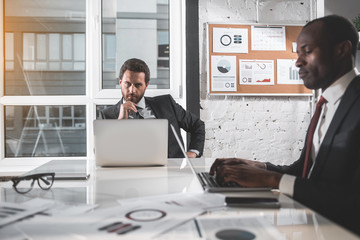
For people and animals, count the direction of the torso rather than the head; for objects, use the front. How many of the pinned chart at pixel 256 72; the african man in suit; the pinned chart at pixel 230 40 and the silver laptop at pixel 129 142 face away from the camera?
1

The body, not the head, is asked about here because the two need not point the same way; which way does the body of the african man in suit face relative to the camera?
to the viewer's left

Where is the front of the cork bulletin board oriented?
toward the camera

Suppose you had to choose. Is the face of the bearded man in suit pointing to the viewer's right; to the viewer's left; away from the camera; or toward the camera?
toward the camera

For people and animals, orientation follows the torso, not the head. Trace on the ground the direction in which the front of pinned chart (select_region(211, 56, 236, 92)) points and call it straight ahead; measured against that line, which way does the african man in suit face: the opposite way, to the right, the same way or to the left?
to the right

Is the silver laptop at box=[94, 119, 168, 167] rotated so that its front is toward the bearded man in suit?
yes

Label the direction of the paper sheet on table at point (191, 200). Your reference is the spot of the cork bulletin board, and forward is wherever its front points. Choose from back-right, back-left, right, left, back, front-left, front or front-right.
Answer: front

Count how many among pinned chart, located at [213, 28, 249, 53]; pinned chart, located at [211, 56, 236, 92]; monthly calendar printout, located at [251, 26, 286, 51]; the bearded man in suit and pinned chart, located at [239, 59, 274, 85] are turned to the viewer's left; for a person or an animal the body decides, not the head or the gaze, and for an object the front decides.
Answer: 0

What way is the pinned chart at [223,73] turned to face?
toward the camera

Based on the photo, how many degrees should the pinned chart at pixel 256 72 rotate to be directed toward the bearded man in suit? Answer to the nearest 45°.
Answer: approximately 45° to its right

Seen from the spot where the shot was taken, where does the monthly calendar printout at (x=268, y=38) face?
facing the viewer

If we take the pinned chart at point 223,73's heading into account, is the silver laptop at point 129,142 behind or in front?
in front

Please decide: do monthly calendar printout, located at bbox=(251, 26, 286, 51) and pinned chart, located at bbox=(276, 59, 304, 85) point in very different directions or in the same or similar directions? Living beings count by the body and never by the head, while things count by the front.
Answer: same or similar directions

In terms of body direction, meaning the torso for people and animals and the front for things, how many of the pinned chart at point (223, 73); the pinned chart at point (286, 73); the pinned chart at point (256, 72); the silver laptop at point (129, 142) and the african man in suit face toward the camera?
3

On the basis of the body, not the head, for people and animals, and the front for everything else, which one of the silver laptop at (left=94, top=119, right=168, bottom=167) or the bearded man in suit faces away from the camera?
the silver laptop

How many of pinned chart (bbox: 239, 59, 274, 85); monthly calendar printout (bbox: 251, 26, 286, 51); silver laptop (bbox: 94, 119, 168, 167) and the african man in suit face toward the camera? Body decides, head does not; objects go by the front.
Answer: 2
